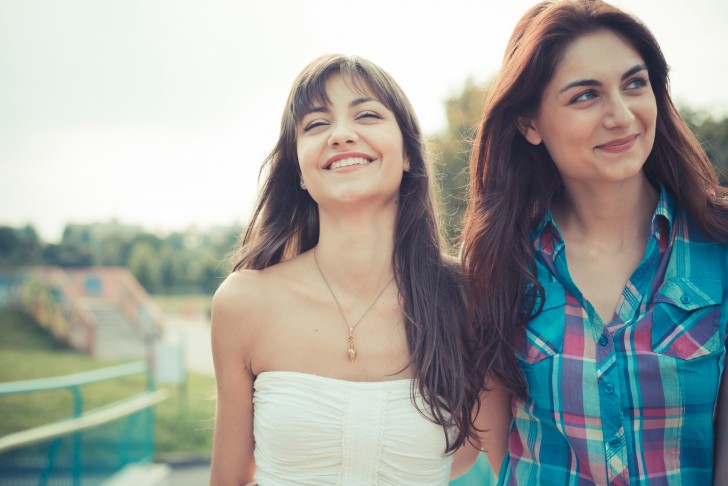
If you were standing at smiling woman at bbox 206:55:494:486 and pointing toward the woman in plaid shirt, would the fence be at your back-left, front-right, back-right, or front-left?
back-left

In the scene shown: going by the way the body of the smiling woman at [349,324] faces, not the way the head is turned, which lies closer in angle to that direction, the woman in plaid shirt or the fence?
the woman in plaid shirt

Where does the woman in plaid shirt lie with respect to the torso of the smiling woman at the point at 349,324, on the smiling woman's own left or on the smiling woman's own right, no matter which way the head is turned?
on the smiling woman's own left

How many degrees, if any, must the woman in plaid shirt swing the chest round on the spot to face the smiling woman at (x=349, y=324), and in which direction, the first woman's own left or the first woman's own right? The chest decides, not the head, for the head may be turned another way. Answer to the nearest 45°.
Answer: approximately 90° to the first woman's own right

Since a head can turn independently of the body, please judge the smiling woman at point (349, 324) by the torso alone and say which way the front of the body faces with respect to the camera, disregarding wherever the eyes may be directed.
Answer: toward the camera

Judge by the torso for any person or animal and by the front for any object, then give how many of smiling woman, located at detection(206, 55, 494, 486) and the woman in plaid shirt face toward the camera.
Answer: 2

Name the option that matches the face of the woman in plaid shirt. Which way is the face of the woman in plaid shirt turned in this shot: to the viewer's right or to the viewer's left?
to the viewer's right

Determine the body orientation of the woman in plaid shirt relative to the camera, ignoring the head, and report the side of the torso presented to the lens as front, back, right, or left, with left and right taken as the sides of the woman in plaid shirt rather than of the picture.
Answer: front

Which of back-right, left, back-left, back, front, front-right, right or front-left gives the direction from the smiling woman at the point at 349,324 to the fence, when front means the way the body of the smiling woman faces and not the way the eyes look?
back-right
